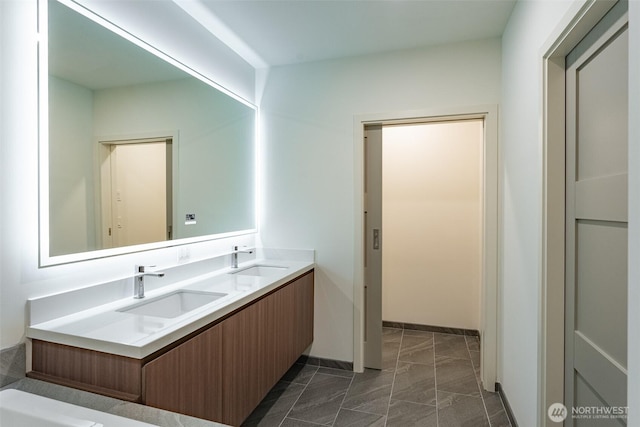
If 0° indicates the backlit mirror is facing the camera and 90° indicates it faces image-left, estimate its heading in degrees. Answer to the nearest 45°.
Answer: approximately 315°

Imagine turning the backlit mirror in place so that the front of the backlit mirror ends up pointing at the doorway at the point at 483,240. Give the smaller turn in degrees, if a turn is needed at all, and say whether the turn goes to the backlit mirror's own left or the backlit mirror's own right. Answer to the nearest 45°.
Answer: approximately 45° to the backlit mirror's own left

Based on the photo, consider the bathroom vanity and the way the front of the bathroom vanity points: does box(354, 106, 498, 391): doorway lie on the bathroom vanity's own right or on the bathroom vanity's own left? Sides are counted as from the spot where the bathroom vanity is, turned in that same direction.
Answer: on the bathroom vanity's own left

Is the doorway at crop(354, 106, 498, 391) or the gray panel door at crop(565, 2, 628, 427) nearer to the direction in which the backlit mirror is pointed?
the gray panel door

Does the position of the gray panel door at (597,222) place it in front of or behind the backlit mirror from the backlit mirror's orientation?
in front

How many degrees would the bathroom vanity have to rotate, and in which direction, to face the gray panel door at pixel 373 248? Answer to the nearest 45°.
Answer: approximately 90° to its left

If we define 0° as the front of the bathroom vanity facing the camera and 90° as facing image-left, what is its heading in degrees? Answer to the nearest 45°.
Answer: approximately 315°

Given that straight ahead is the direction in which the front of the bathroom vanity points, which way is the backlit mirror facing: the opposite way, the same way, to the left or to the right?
the same way

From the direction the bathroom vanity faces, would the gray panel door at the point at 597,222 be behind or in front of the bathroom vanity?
in front

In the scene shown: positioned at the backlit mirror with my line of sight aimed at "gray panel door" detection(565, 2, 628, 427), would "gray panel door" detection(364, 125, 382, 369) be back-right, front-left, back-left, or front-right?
front-left

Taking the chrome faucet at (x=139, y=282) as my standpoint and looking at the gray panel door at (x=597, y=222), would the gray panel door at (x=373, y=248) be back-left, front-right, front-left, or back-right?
front-left

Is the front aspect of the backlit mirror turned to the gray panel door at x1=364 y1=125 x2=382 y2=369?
no

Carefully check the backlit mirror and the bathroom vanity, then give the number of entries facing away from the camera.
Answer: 0
